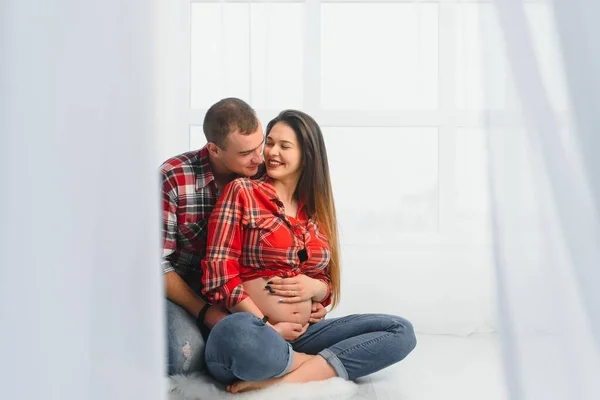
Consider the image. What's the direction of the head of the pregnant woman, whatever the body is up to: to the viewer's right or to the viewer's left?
to the viewer's left

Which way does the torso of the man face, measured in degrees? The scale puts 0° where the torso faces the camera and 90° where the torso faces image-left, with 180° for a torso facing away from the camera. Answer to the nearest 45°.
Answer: approximately 315°

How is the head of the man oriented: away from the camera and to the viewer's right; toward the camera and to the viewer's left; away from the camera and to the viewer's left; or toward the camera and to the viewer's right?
toward the camera and to the viewer's right

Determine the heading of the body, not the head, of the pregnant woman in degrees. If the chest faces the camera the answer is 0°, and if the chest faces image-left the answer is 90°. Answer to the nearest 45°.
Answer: approximately 315°
